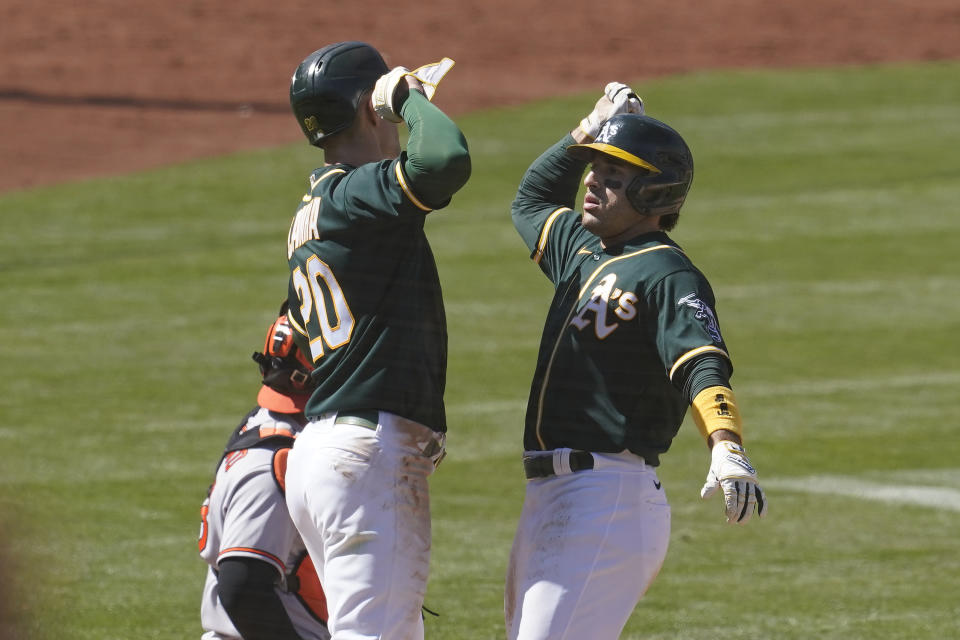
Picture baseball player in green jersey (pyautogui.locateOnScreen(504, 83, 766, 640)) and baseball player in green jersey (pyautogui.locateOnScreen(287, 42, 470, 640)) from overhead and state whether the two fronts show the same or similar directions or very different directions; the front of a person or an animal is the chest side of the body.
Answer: very different directions

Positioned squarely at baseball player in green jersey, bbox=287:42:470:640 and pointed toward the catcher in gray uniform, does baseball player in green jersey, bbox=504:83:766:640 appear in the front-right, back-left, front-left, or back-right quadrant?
back-right

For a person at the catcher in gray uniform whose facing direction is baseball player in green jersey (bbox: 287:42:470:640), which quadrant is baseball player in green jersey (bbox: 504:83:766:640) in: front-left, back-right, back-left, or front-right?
front-left

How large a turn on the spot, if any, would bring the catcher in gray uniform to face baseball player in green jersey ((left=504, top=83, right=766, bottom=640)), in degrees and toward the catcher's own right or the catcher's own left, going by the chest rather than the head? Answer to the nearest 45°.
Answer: approximately 45° to the catcher's own right

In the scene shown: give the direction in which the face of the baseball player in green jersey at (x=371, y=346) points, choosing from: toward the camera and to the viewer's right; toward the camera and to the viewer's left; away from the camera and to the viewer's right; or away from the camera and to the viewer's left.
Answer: away from the camera and to the viewer's right

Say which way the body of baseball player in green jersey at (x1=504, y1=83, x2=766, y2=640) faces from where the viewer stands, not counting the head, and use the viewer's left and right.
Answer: facing the viewer and to the left of the viewer

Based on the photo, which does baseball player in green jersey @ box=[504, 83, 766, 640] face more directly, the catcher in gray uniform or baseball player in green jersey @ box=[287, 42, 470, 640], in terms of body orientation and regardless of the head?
the baseball player in green jersey

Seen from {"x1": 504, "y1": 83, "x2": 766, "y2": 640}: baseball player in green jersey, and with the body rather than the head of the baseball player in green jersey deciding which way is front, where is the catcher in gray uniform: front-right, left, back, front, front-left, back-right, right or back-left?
right

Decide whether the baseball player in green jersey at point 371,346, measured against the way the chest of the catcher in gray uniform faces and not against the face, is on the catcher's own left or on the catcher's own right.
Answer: on the catcher's own right

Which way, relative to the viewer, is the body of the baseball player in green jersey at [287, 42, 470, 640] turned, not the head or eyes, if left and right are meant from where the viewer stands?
facing away from the viewer and to the right of the viewer
